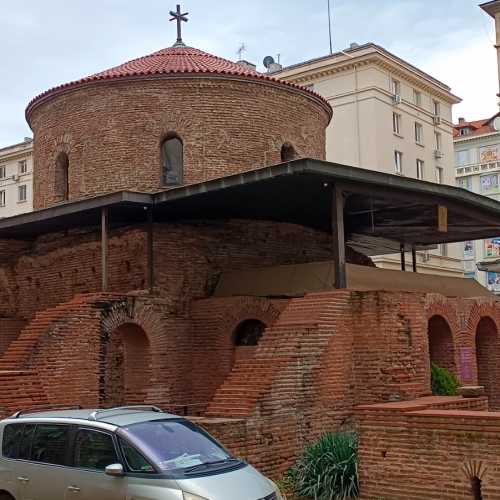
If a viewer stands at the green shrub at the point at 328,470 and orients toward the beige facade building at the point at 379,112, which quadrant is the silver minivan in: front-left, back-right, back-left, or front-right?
back-left

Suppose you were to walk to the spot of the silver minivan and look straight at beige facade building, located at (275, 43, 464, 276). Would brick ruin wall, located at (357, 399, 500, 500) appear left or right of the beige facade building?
right

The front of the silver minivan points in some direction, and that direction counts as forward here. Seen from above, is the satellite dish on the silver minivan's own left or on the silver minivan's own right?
on the silver minivan's own left

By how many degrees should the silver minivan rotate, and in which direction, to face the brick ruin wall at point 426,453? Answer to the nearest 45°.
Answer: approximately 90° to its left

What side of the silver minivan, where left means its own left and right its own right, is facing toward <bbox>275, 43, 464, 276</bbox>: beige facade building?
left

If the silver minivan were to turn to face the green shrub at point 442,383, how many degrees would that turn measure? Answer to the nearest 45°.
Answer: approximately 90° to its left

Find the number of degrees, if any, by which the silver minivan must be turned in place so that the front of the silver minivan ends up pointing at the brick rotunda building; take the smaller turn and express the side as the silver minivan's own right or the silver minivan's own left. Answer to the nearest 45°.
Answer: approximately 135° to the silver minivan's own left

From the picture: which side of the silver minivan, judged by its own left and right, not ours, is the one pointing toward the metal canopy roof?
left

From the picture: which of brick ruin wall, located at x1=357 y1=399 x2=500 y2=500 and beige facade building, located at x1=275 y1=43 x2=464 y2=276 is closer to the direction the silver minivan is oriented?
the brick ruin wall

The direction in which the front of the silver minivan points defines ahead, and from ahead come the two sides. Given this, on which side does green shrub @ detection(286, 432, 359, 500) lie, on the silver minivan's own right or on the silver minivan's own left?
on the silver minivan's own left
